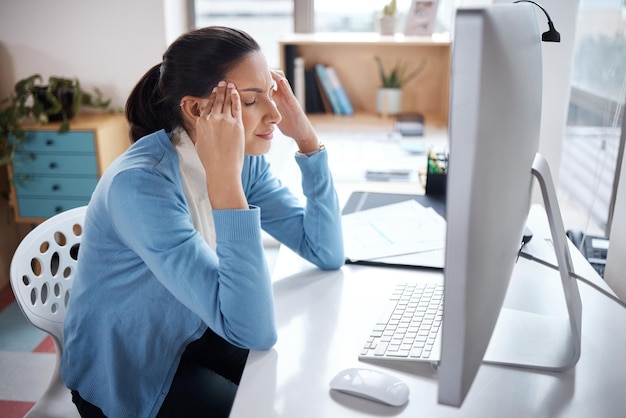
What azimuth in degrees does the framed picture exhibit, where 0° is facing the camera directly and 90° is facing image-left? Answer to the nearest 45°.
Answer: approximately 0°

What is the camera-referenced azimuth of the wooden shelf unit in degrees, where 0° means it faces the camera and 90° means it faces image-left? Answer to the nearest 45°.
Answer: approximately 0°

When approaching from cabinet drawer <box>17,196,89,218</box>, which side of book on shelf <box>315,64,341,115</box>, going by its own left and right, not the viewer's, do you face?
right

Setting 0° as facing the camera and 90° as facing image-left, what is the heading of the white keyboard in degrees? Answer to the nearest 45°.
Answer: approximately 90°

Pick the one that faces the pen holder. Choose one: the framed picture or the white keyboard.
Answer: the framed picture

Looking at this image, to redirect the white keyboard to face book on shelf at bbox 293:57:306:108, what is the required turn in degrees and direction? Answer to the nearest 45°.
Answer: approximately 90° to its right

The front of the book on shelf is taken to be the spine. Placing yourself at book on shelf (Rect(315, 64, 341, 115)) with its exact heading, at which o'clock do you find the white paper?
The white paper is roughly at 12 o'clock from the book on shelf.

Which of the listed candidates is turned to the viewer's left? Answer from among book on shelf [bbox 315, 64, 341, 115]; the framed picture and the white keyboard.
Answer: the white keyboard
